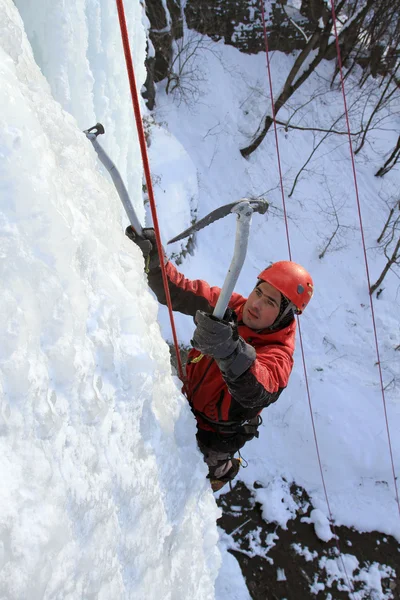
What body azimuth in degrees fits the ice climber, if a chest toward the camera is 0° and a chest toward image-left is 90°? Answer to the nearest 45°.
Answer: approximately 45°
